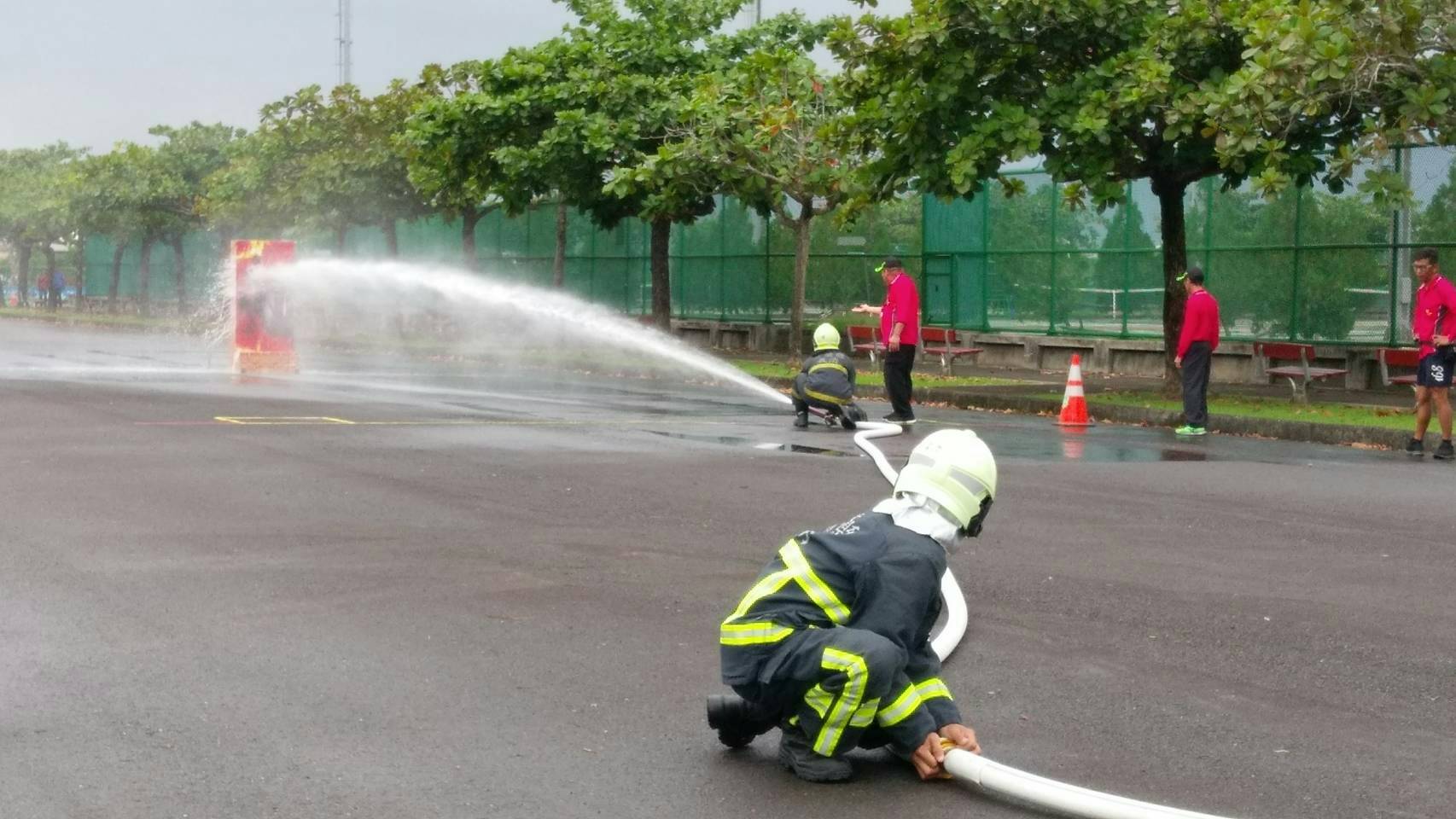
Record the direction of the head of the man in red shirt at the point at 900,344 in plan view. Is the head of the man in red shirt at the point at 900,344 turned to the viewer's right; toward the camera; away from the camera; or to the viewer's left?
to the viewer's left

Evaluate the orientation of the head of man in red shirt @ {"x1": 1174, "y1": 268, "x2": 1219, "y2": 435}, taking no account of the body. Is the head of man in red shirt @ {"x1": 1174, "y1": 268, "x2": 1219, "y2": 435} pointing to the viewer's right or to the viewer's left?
to the viewer's left

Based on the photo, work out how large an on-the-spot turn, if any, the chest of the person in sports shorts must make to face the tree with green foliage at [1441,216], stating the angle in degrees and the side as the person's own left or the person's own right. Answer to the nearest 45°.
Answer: approximately 135° to the person's own right

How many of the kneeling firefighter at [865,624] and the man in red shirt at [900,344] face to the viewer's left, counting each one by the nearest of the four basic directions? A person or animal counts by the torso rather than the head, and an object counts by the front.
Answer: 1

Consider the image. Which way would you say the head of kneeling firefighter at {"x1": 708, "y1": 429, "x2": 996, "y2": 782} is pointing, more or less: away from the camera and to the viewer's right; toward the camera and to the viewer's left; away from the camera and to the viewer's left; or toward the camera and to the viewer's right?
away from the camera and to the viewer's right

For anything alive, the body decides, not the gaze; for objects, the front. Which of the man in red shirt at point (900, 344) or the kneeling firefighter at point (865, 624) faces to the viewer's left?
the man in red shirt

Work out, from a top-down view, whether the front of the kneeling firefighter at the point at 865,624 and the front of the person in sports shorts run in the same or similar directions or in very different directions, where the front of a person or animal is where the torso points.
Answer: very different directions

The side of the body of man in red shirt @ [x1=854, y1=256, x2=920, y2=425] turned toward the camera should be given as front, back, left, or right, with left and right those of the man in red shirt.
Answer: left

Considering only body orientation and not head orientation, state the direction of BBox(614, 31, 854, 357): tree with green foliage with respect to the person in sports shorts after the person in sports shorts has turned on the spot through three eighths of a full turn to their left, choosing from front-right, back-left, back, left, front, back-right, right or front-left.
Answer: back-left

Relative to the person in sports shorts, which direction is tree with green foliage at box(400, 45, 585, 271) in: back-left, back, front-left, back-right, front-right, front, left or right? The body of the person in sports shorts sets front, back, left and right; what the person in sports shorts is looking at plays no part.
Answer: right
